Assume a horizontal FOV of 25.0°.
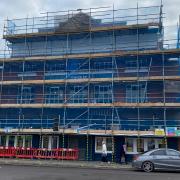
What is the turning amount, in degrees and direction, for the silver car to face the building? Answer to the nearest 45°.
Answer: approximately 135° to its left

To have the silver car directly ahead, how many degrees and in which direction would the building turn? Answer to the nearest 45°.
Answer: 0° — it already faces it

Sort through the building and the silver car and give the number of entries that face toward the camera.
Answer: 1

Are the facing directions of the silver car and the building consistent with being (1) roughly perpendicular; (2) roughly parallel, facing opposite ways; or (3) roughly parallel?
roughly perpendicular

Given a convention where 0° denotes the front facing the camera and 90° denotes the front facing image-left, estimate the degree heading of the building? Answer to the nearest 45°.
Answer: approximately 0°

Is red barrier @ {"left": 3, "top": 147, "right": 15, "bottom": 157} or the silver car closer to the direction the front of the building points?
the silver car
